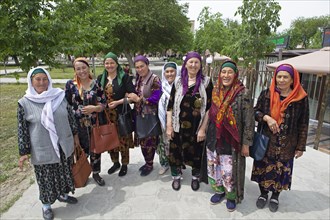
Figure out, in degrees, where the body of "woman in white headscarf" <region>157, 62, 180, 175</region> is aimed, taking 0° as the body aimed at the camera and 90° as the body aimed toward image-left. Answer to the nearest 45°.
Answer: approximately 0°

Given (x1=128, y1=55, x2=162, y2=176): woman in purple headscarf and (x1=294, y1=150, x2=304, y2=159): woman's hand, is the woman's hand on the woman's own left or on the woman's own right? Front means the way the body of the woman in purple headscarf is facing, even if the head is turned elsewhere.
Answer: on the woman's own left

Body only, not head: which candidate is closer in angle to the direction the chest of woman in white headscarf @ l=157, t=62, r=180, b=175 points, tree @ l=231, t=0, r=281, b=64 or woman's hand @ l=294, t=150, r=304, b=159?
the woman's hand

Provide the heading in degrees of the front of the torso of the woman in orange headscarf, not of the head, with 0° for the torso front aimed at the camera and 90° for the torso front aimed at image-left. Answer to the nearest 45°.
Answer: approximately 0°

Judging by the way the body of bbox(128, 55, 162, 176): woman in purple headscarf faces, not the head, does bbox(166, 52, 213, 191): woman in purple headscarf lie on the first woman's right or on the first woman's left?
on the first woman's left

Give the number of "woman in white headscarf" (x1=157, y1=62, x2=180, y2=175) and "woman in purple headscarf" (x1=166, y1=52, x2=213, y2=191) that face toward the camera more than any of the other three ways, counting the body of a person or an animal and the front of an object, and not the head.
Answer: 2
